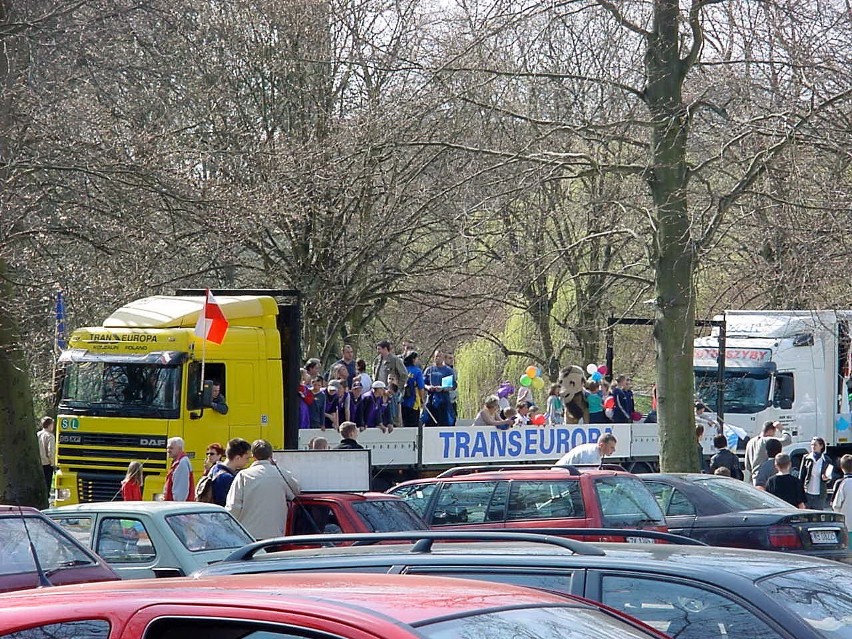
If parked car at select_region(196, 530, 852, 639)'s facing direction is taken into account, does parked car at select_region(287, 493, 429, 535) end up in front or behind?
behind

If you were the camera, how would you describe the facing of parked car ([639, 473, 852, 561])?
facing away from the viewer and to the left of the viewer

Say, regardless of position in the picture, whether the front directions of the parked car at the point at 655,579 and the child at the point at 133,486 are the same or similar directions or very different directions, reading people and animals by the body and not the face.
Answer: very different directions

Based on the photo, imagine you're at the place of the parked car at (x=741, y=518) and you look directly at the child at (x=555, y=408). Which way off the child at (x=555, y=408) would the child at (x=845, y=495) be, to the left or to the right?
right

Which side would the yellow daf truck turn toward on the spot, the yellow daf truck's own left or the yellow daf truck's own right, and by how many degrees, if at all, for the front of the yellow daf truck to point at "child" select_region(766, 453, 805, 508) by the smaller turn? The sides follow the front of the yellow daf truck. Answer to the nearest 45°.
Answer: approximately 135° to the yellow daf truck's own left

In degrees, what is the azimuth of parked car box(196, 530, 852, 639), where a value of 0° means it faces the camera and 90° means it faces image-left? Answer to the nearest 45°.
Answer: approximately 315°

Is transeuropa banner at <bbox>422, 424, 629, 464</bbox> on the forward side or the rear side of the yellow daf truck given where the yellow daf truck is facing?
on the rear side

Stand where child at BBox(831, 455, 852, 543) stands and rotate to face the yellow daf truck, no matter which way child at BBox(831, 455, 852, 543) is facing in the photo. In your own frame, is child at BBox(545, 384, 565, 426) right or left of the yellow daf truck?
right
